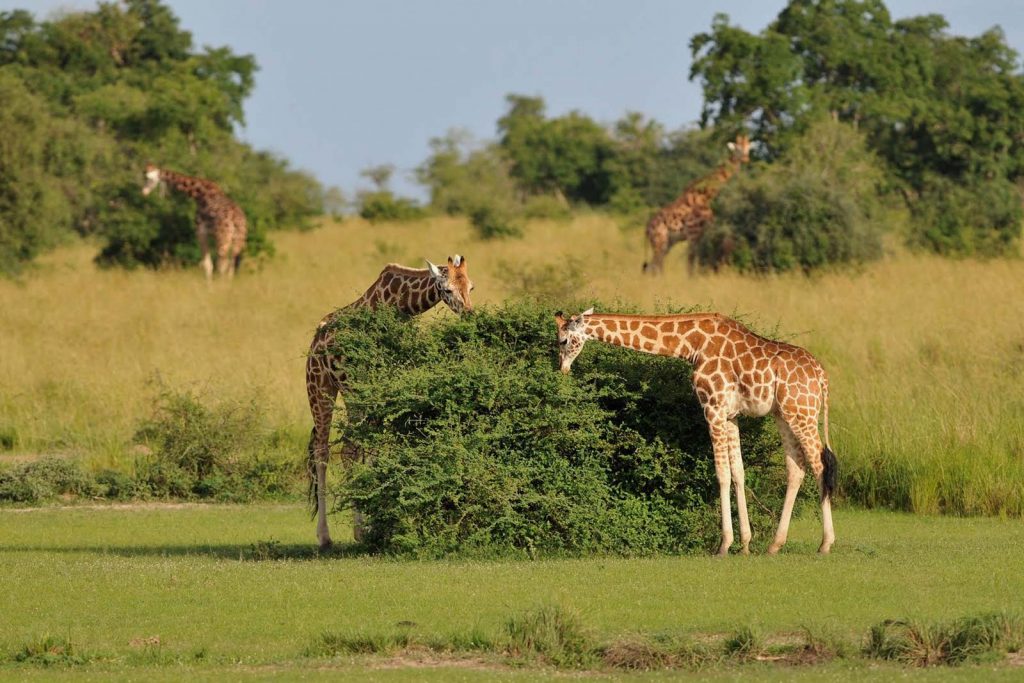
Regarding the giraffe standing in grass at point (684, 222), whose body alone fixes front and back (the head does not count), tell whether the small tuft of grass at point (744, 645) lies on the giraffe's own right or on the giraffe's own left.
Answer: on the giraffe's own right

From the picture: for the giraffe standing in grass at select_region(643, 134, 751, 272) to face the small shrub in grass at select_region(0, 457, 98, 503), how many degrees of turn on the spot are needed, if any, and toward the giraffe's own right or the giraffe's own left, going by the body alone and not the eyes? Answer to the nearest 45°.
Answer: approximately 135° to the giraffe's own right

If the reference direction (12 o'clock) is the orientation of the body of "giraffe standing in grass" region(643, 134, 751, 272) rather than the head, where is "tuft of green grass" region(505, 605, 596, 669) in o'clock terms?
The tuft of green grass is roughly at 3 o'clock from the giraffe standing in grass.

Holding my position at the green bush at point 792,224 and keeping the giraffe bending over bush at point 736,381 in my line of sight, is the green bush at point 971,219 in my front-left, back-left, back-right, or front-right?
back-left

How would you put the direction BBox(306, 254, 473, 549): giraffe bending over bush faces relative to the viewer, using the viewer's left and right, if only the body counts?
facing to the right of the viewer

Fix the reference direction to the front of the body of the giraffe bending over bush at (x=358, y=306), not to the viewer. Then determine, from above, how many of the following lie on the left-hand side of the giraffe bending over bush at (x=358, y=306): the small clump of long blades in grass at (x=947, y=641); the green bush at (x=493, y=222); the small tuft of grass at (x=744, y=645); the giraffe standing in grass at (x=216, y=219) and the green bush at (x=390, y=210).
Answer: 3

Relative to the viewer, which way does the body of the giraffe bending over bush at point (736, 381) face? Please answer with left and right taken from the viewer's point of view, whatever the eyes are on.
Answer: facing to the left of the viewer

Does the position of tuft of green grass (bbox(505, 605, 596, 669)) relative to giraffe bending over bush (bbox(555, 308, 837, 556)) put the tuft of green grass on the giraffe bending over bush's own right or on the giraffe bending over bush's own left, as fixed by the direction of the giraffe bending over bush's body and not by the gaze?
on the giraffe bending over bush's own left

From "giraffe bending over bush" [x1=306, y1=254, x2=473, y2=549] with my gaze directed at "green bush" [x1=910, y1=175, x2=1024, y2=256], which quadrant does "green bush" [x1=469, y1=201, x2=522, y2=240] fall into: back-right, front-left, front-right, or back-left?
front-left

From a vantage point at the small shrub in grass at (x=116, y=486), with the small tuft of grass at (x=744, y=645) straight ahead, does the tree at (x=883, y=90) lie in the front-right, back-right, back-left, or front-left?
back-left

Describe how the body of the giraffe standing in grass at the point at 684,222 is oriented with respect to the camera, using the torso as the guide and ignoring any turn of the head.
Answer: to the viewer's right

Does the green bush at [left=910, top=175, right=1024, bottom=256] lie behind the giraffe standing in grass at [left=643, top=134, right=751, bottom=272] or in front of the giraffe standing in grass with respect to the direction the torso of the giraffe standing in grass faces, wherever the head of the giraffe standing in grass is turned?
in front

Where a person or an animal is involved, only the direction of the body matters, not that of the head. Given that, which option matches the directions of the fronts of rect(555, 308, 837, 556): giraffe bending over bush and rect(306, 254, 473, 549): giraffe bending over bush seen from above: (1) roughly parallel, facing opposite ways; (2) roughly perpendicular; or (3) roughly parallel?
roughly parallel, facing opposite ways

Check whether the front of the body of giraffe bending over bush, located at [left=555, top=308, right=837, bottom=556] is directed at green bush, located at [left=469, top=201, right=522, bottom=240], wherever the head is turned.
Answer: no

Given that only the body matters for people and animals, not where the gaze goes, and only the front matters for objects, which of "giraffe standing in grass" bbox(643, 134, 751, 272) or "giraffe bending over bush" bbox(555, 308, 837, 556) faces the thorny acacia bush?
the giraffe bending over bush

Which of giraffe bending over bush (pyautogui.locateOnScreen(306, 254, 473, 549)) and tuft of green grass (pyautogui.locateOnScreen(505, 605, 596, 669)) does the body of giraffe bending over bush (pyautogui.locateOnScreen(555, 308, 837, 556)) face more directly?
the giraffe bending over bush

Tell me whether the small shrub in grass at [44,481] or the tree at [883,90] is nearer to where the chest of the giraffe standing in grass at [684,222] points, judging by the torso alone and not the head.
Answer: the tree

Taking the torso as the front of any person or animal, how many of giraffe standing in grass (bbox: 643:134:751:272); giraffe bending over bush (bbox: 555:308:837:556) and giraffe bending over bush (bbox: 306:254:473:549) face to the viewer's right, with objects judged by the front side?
2

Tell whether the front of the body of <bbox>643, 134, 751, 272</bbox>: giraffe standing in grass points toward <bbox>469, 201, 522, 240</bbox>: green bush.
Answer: no

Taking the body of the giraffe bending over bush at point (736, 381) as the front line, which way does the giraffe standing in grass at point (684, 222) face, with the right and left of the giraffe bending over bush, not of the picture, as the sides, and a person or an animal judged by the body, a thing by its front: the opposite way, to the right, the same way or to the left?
the opposite way
